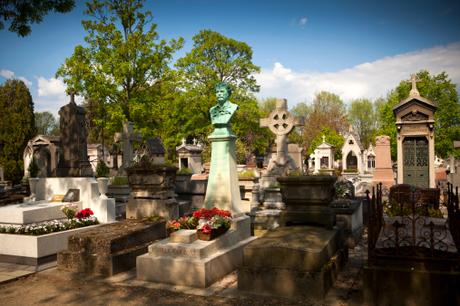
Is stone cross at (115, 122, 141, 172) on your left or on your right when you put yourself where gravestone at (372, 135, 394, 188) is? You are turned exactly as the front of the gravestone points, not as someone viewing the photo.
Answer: on your right

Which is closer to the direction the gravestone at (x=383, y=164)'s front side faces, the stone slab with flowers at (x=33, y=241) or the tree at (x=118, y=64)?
the stone slab with flowers

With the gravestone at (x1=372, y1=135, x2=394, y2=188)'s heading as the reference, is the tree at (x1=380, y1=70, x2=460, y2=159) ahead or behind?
behind

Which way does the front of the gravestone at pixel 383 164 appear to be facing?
toward the camera

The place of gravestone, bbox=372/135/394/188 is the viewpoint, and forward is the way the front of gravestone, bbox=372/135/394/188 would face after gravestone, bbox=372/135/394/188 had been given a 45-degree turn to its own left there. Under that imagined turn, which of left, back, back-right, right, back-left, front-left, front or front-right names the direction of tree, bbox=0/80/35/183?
back-right

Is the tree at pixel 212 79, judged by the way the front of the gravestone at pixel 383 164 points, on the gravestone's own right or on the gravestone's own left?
on the gravestone's own right

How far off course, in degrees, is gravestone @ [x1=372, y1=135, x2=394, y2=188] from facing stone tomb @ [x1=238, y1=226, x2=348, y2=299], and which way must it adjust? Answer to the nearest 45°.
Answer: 0° — it already faces it

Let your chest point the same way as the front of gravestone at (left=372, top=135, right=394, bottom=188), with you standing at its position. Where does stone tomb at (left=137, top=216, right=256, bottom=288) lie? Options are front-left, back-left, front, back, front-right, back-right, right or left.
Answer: front

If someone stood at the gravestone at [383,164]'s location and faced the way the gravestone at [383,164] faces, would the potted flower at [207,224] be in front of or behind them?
in front

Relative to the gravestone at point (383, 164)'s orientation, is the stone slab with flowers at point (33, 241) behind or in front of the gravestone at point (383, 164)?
in front
